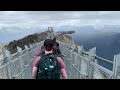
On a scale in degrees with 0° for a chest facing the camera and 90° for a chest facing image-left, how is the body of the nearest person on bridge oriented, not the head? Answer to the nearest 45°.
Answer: approximately 180°
